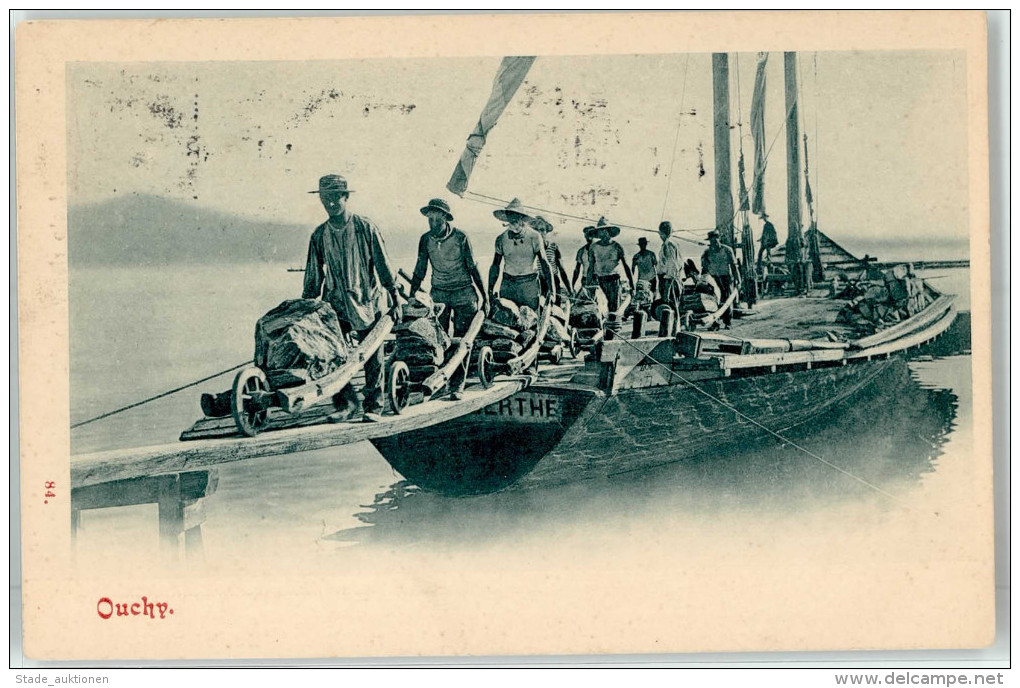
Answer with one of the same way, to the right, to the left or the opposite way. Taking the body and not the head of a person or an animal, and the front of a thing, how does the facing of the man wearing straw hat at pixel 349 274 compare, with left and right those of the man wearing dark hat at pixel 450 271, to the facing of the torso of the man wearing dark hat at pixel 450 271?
the same way

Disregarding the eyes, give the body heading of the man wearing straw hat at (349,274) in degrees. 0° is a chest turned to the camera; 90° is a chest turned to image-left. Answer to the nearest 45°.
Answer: approximately 45°

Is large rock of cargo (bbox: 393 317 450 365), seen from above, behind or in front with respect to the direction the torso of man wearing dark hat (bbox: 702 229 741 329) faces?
in front

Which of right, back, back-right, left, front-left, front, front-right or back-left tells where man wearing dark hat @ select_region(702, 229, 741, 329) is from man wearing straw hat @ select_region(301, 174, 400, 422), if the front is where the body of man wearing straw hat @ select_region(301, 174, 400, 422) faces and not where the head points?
back-left

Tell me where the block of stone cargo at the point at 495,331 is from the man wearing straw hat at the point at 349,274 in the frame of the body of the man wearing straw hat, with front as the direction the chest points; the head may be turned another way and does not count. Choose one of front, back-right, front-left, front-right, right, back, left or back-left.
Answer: back-left

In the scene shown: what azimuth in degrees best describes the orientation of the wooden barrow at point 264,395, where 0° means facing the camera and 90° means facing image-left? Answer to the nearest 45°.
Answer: approximately 45°

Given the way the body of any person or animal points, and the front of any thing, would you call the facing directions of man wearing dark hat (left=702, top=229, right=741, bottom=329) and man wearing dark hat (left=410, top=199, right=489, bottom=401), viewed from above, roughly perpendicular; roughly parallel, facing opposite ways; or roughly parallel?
roughly parallel

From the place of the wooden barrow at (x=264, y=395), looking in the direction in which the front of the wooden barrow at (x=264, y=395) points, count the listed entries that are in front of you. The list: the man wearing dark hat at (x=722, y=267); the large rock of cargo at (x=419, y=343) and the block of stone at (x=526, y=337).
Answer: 0

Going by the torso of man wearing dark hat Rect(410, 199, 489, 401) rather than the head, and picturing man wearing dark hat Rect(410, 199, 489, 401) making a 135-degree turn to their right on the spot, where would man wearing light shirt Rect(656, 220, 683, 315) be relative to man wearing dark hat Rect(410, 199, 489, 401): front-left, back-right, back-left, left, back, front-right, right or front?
right

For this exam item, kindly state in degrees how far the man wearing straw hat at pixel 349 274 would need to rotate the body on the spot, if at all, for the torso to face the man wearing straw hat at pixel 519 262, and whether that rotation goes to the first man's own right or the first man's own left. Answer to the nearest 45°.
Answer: approximately 135° to the first man's own left

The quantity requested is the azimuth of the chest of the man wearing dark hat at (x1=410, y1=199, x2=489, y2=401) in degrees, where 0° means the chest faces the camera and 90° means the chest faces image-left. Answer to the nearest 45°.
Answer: approximately 45°

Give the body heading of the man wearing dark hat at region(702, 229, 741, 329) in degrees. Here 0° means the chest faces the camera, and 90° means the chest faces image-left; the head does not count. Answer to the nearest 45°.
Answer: approximately 45°

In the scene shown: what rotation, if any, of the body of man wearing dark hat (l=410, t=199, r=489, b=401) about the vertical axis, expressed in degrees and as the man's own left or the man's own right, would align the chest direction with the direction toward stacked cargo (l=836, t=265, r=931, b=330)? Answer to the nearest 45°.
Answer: approximately 135° to the man's own left
